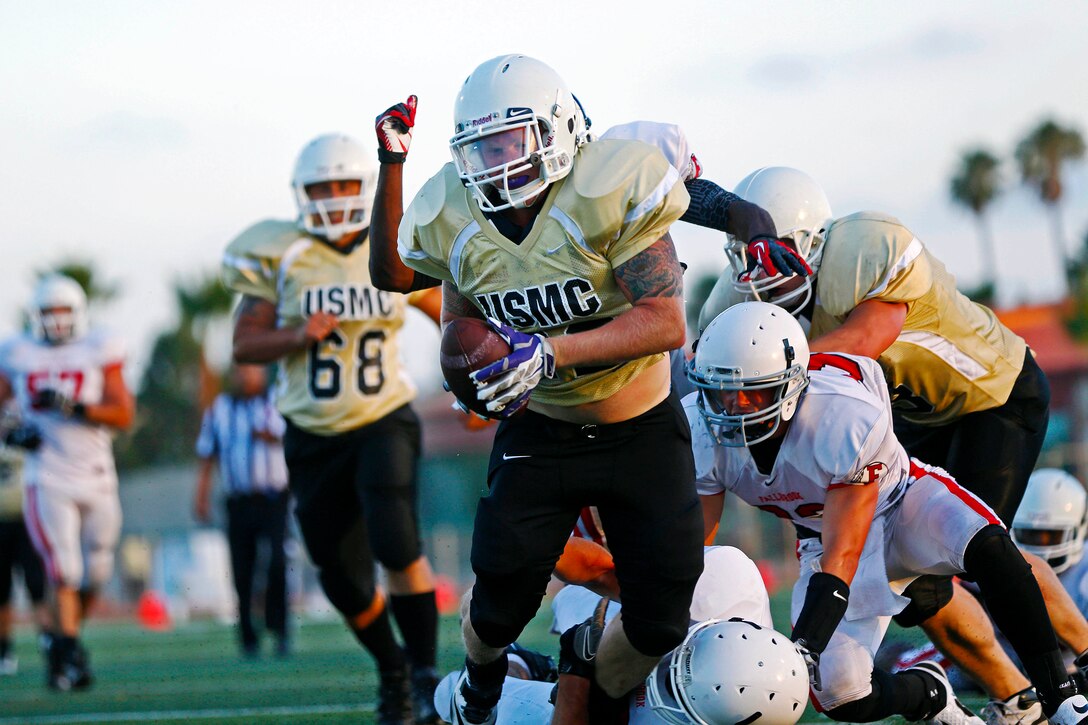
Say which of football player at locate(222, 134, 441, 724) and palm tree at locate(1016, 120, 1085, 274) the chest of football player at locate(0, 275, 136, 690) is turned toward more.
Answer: the football player

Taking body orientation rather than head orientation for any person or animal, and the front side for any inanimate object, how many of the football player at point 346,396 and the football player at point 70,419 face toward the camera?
2

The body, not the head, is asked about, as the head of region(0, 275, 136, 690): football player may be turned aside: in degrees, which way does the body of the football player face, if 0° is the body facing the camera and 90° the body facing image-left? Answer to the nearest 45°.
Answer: approximately 0°

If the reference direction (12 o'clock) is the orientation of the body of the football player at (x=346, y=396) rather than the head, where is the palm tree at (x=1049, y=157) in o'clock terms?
The palm tree is roughly at 7 o'clock from the football player.

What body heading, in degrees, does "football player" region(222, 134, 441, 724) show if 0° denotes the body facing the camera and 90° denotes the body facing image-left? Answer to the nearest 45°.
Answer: approximately 0°

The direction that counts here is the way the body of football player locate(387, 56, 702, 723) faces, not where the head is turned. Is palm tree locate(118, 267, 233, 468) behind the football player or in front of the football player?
behind
